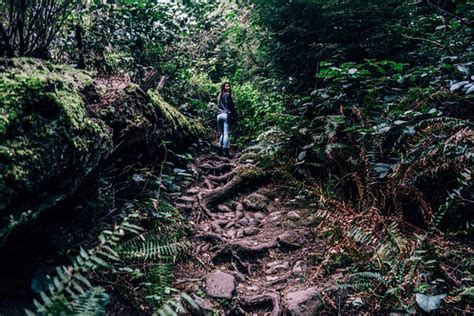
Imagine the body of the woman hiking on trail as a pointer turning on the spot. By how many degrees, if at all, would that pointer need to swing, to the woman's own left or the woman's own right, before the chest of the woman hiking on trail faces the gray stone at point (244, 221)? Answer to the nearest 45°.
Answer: approximately 135° to the woman's own right

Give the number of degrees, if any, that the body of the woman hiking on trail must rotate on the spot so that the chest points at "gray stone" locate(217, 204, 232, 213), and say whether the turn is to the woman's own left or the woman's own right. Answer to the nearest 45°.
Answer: approximately 135° to the woman's own right

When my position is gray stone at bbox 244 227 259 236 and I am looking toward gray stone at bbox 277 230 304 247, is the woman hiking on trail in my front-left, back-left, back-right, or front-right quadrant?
back-left

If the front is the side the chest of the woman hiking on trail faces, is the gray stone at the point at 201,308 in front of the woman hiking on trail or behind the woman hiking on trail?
behind

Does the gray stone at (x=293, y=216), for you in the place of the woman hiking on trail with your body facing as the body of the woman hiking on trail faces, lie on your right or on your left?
on your right

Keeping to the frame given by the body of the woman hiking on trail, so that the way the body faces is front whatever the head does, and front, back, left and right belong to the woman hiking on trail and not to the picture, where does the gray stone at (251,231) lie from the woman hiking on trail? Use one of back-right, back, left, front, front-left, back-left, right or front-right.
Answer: back-right

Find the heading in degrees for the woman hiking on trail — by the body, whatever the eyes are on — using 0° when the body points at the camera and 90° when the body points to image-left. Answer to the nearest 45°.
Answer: approximately 225°

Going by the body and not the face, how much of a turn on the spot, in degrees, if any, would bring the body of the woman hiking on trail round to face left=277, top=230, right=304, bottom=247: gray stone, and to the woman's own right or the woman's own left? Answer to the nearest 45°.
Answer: approximately 135° to the woman's own right

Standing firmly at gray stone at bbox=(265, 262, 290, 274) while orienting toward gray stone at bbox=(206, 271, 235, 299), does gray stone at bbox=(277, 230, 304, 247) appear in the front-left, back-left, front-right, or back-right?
back-right

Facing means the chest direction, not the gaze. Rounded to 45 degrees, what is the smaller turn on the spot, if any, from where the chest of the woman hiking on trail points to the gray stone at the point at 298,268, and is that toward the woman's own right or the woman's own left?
approximately 135° to the woman's own right

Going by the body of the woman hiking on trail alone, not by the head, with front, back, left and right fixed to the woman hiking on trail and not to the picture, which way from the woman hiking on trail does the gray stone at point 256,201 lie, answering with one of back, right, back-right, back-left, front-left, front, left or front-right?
back-right
